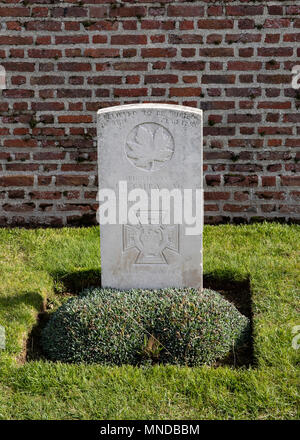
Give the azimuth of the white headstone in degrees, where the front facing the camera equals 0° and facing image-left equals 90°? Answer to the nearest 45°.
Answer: approximately 0°
